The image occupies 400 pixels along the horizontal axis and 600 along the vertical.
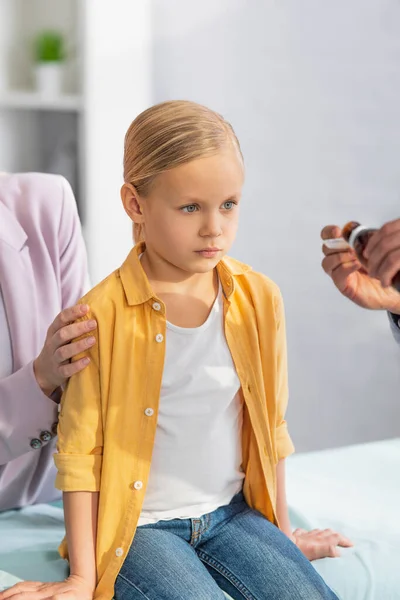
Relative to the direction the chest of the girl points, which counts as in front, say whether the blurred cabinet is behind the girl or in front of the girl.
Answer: behind

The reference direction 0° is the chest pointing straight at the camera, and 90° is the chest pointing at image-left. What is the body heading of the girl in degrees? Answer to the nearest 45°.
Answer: approximately 315°

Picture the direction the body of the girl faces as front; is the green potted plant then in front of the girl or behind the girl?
behind
